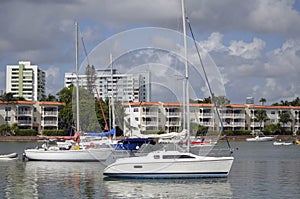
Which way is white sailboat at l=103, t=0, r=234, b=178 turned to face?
to the viewer's right
